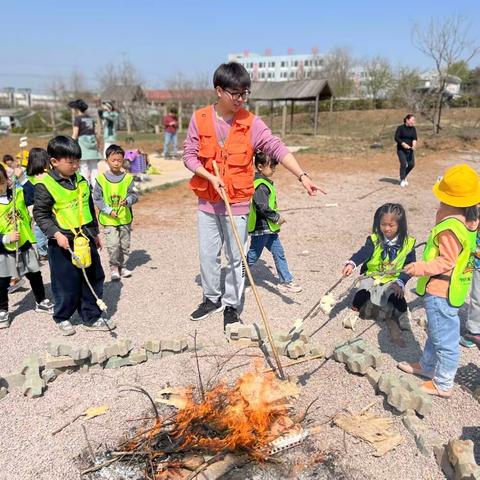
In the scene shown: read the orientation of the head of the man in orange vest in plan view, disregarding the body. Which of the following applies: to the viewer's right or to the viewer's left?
to the viewer's right

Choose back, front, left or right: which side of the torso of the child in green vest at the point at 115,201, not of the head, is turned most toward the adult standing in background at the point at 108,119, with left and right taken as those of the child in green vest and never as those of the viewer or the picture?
back

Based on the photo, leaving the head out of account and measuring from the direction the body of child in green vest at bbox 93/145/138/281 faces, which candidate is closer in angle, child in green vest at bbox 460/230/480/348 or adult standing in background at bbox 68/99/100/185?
the child in green vest

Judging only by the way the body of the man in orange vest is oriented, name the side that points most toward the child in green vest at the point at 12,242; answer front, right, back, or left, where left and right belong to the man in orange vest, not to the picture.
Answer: right

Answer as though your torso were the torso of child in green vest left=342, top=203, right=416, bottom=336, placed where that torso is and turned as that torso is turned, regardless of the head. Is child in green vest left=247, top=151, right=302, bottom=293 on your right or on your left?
on your right

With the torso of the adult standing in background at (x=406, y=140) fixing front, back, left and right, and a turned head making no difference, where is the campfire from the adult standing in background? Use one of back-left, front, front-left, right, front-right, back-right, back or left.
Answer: front-right
